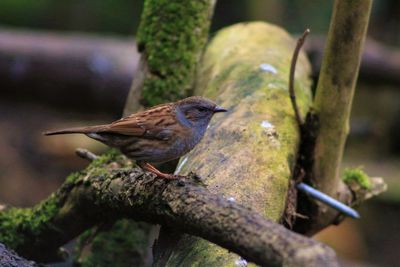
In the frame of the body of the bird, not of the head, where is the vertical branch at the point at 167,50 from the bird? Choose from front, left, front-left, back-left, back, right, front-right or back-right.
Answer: left

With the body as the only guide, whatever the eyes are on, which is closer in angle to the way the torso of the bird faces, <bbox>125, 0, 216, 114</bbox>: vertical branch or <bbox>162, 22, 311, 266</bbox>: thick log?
the thick log

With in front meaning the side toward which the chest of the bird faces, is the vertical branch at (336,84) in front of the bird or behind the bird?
in front

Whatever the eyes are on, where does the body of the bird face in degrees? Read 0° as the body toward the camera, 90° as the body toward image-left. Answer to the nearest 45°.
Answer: approximately 270°

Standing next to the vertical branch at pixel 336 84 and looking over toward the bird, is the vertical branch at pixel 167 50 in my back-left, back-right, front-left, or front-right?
front-right

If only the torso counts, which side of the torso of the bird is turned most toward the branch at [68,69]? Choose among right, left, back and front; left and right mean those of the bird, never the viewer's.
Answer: left
